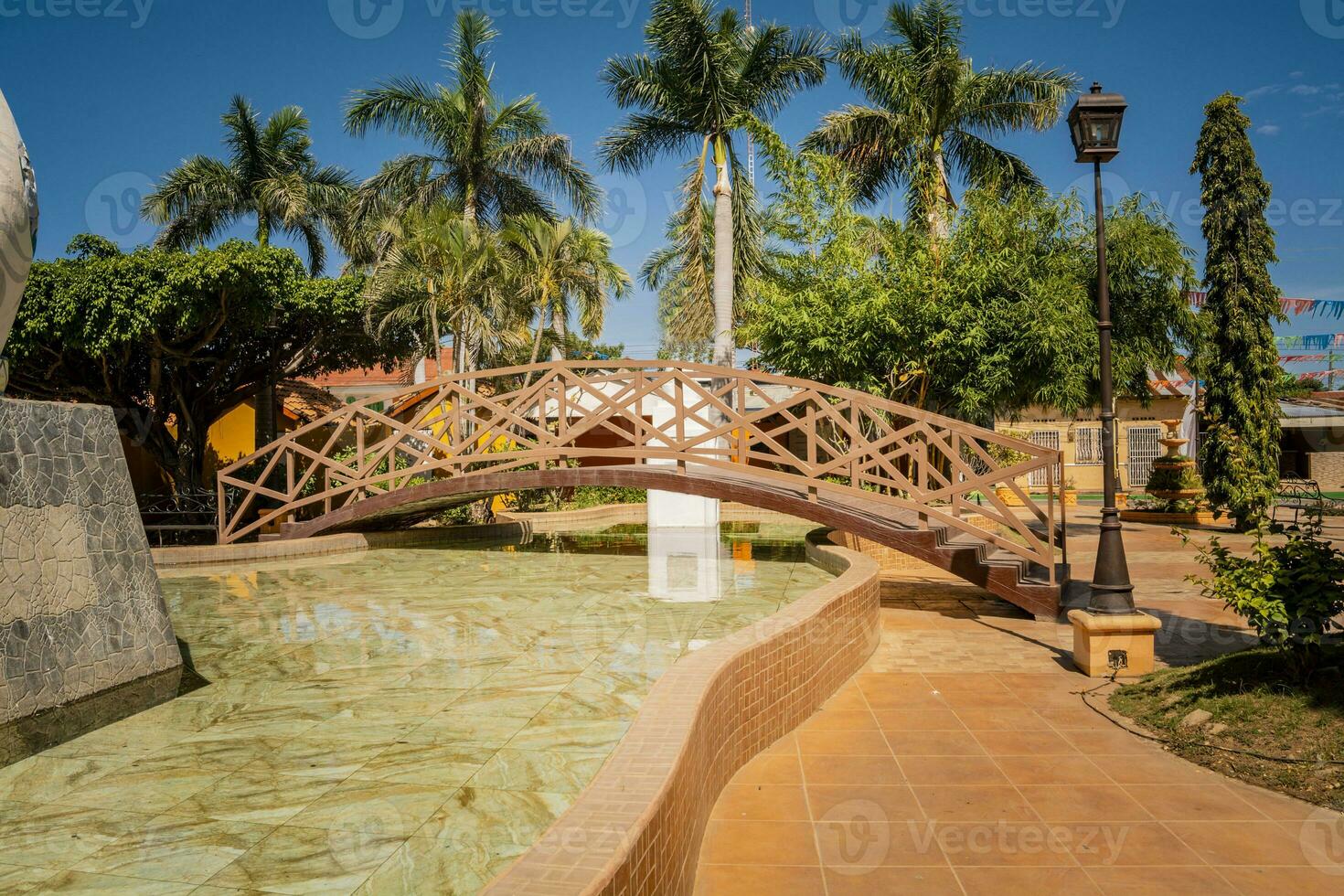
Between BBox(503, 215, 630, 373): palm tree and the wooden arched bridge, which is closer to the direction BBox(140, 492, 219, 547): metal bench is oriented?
the wooden arched bridge

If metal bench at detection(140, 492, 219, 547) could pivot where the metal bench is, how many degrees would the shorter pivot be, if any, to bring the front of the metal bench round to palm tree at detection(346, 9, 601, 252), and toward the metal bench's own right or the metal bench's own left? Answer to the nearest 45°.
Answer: approximately 135° to the metal bench's own left

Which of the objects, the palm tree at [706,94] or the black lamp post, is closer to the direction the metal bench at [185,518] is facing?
the black lamp post

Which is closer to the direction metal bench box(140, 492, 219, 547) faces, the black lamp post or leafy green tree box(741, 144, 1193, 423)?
the black lamp post

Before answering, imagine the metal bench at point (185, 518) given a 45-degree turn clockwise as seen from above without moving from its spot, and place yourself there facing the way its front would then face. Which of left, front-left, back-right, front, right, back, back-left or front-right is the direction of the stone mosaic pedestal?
front-left

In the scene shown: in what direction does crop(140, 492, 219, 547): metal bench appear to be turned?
toward the camera

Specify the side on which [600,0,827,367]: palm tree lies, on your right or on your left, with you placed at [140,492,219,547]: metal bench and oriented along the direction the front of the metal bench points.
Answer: on your left

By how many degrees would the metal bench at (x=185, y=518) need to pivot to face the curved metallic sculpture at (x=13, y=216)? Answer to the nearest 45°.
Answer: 0° — it already faces it

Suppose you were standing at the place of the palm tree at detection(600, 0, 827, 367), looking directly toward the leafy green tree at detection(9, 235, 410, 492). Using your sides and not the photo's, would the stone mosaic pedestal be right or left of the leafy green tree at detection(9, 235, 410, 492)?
left

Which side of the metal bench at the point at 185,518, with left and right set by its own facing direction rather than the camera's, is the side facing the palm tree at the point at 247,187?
back

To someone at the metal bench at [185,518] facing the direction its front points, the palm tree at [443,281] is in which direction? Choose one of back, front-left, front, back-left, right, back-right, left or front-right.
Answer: left

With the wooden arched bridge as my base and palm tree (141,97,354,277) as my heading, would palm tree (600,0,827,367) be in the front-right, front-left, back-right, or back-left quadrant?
front-right
